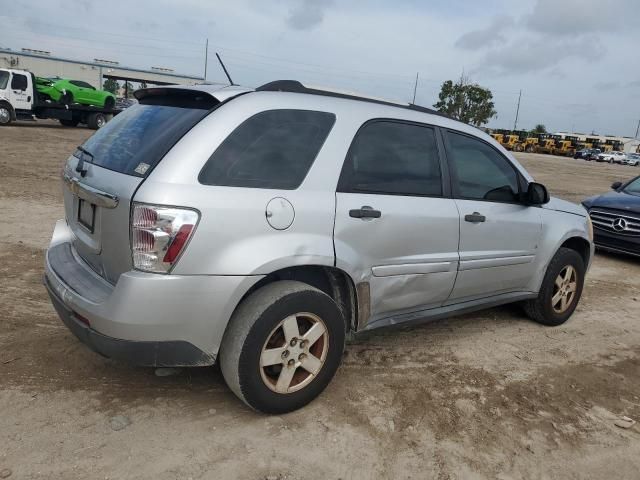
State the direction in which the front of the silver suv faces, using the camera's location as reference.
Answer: facing away from the viewer and to the right of the viewer
